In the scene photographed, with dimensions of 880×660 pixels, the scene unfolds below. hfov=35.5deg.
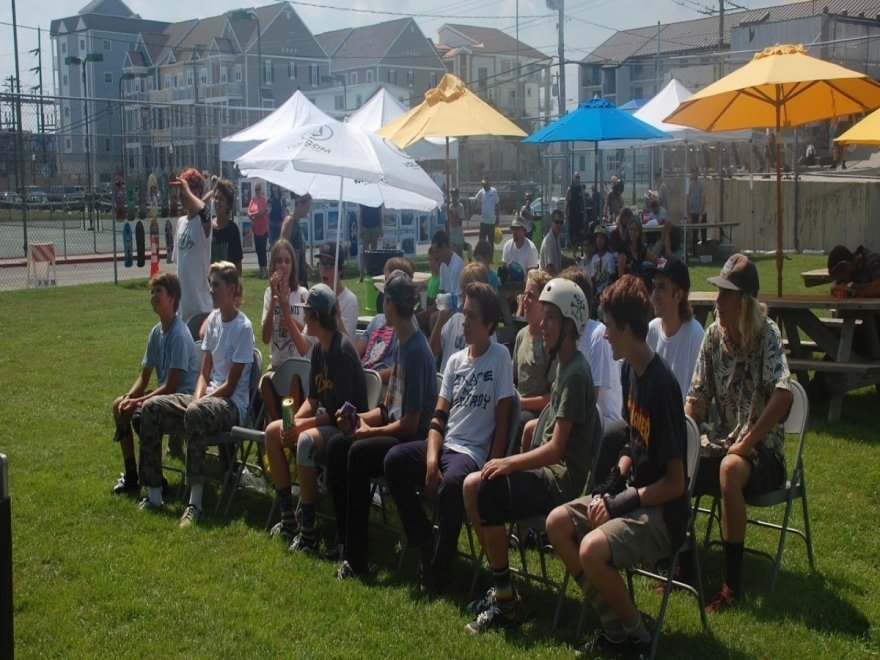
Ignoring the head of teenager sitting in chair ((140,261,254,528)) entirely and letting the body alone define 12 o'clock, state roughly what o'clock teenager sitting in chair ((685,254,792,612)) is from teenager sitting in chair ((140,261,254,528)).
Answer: teenager sitting in chair ((685,254,792,612)) is roughly at 9 o'clock from teenager sitting in chair ((140,261,254,528)).

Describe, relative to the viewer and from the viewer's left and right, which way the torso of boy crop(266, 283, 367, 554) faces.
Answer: facing the viewer and to the left of the viewer

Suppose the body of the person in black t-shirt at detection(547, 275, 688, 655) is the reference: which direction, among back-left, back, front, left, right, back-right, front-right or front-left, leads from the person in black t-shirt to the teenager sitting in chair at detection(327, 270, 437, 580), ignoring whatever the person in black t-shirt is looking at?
right

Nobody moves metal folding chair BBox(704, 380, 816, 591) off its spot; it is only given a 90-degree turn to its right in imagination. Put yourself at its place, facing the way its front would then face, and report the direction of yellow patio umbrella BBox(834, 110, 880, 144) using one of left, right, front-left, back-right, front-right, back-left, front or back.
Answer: front-right

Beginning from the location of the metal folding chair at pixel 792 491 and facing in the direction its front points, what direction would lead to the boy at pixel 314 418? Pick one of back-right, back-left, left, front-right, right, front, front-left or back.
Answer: front-right

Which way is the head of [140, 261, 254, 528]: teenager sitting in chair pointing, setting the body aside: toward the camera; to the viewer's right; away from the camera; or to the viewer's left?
to the viewer's left

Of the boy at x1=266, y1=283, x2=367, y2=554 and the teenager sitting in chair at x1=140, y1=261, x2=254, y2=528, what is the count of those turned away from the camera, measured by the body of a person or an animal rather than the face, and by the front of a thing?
0

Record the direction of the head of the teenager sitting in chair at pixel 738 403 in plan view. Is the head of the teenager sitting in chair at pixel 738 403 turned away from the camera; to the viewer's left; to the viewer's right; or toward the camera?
to the viewer's left

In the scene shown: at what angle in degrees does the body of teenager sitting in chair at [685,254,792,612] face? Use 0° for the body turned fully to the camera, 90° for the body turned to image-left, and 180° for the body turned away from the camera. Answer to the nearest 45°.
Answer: approximately 45°

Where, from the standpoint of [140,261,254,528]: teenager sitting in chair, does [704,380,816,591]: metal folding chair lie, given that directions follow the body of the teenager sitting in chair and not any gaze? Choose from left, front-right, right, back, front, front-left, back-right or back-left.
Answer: left

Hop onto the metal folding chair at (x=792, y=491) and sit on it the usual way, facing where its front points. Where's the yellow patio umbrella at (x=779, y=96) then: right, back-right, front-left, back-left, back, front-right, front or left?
back-right
